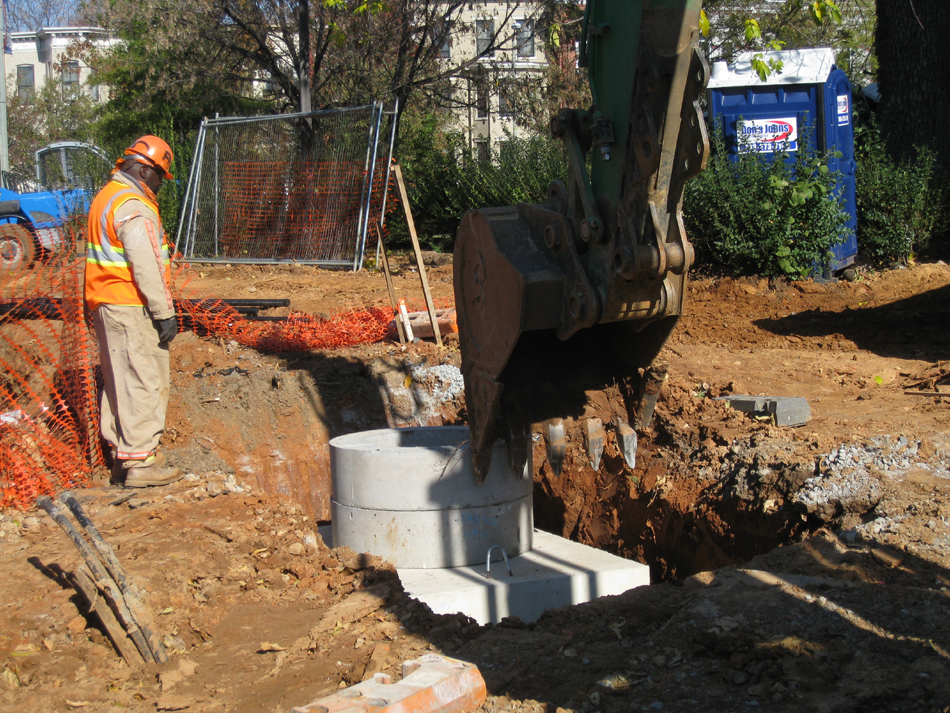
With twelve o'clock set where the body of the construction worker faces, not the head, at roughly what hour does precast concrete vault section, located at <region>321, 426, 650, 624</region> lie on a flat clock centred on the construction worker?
The precast concrete vault section is roughly at 1 o'clock from the construction worker.

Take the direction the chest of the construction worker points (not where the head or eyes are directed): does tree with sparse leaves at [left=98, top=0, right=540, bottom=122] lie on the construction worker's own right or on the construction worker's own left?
on the construction worker's own left

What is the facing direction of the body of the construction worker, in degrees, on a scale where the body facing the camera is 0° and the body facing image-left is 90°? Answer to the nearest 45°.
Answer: approximately 270°

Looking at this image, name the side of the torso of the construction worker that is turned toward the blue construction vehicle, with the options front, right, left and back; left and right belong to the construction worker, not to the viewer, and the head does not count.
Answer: left

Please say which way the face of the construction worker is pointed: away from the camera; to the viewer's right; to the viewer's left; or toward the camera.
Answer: to the viewer's right
